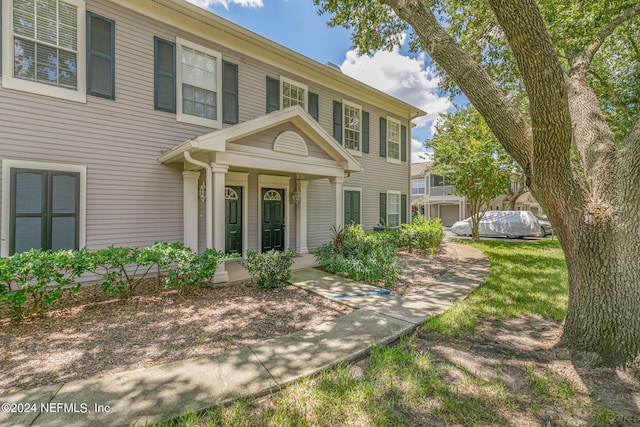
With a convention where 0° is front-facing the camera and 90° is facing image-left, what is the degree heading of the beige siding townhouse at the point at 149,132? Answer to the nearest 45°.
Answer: approximately 315°

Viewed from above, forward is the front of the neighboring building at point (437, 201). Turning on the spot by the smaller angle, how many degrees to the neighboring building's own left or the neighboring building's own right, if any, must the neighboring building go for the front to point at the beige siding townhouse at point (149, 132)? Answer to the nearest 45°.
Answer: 0° — it already faces it

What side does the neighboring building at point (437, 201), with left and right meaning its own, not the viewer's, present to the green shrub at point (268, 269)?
front

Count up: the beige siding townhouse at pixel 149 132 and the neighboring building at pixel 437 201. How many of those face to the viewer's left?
0

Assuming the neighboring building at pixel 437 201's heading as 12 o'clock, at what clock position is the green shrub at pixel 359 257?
The green shrub is roughly at 12 o'clock from the neighboring building.

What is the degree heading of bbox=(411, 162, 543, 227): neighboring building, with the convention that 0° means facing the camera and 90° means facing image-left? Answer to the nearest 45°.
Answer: approximately 0°

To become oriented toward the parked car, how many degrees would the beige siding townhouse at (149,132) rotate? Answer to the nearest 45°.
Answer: approximately 45° to its left

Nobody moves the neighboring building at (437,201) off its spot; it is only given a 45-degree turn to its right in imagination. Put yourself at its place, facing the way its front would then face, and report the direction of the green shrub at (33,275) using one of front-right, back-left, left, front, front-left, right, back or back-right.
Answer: front-left

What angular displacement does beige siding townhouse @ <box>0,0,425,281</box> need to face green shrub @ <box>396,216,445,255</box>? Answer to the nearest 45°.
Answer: approximately 45° to its left

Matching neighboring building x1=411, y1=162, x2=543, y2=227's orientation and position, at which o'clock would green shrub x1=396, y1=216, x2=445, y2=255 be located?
The green shrub is roughly at 12 o'clock from the neighboring building.

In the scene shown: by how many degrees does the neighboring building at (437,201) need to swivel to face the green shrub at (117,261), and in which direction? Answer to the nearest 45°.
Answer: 0° — it already faces it

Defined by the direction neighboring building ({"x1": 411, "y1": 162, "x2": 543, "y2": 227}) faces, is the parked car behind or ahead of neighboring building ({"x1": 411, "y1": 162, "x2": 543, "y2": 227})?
ahead
